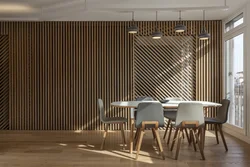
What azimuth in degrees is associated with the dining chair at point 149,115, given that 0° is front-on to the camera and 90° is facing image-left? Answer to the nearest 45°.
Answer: approximately 180°
